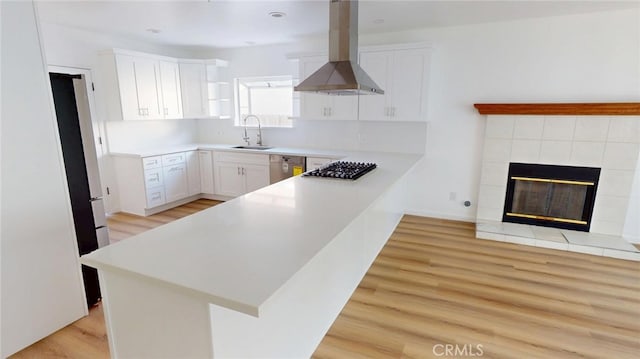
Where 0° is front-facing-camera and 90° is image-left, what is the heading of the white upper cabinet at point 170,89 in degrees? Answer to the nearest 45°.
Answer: approximately 315°

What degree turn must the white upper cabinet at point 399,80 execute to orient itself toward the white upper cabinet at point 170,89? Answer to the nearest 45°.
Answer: approximately 90° to its right

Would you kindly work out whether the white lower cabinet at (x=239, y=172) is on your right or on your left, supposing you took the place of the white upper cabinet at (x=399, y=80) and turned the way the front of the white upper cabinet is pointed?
on your right

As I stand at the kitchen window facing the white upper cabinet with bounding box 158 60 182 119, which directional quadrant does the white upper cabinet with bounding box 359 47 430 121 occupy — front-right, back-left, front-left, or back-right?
back-left

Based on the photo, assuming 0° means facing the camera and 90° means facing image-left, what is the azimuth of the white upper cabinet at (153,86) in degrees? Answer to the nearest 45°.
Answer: approximately 315°

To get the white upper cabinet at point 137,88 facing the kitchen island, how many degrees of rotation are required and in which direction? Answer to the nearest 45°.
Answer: approximately 45° to its right

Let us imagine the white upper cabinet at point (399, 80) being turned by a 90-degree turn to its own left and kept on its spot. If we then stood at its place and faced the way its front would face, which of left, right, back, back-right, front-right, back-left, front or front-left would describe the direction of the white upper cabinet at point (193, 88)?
back
